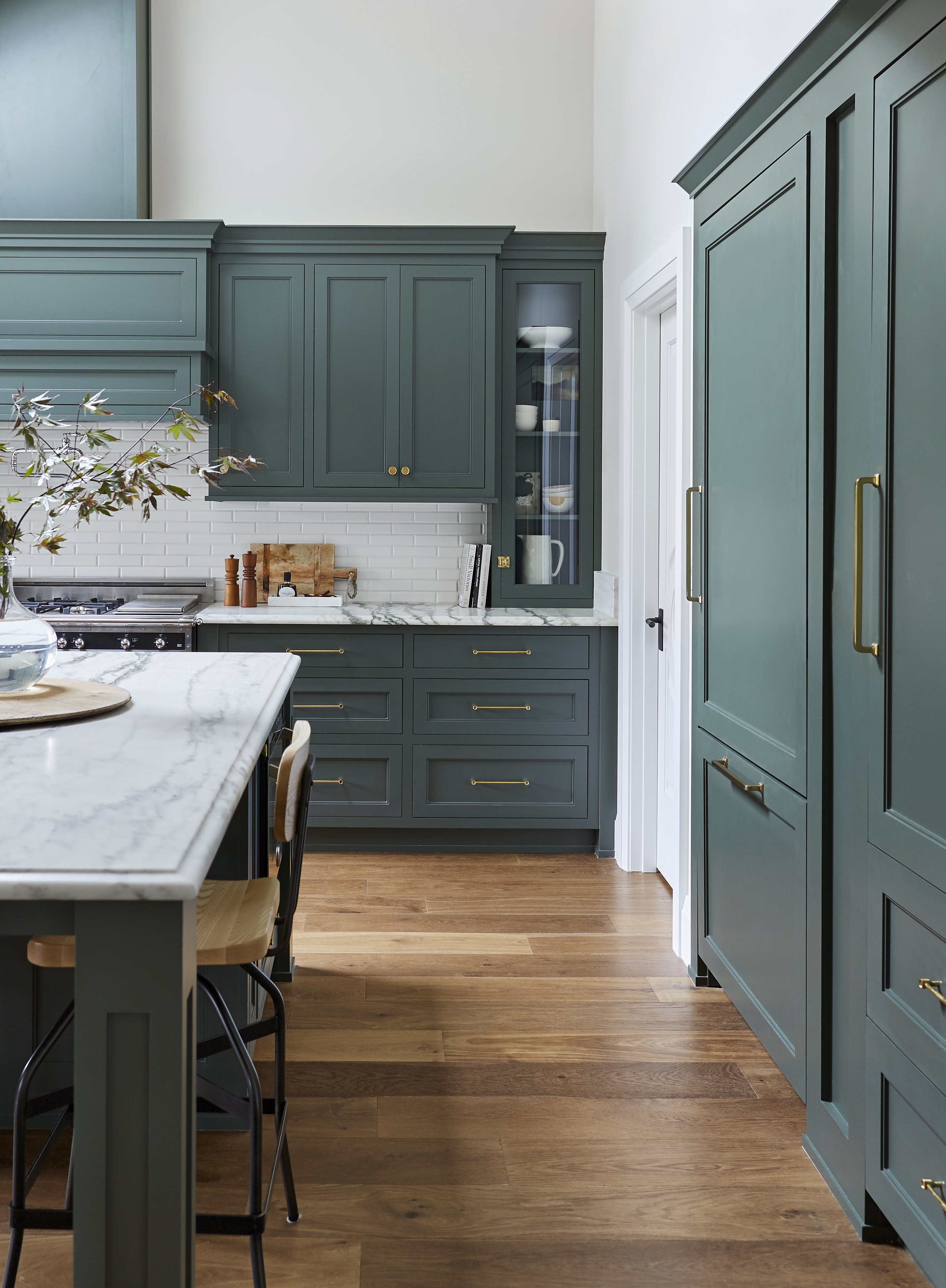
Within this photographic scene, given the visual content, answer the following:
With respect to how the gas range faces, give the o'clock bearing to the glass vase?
The glass vase is roughly at 12 o'clock from the gas range.

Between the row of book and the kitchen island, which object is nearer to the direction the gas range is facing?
the kitchen island

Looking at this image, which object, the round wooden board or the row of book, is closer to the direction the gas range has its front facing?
the round wooden board

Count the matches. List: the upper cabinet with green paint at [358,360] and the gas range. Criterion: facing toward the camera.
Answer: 2

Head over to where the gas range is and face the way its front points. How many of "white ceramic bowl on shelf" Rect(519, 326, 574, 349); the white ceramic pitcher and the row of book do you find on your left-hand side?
3

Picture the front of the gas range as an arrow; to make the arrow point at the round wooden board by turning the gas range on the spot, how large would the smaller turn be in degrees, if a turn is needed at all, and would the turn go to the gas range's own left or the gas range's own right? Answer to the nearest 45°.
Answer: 0° — it already faces it

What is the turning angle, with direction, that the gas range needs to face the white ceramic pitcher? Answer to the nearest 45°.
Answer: approximately 90° to its left
